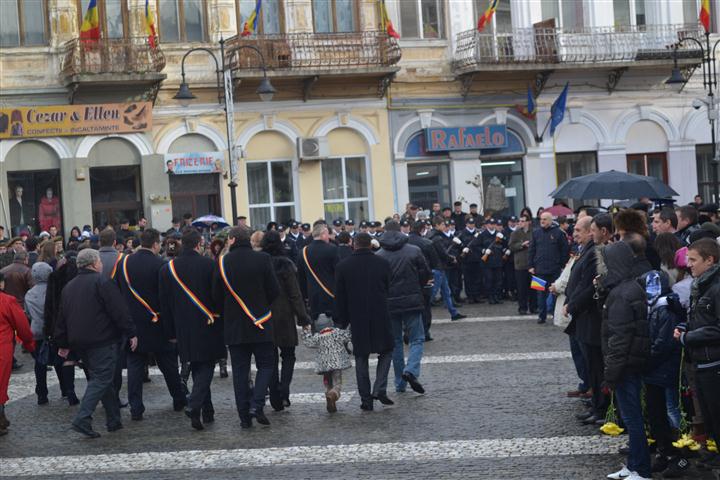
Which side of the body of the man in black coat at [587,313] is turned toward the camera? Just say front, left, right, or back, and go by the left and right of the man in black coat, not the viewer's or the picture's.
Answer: left

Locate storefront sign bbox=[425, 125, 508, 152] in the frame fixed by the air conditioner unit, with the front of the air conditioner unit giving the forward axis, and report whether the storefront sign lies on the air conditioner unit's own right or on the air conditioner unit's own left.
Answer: on the air conditioner unit's own left

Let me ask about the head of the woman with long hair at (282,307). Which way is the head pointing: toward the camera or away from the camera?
away from the camera

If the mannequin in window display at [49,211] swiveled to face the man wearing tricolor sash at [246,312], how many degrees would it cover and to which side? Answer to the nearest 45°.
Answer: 0° — it already faces them

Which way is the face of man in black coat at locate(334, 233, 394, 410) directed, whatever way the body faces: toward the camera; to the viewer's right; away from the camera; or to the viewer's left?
away from the camera

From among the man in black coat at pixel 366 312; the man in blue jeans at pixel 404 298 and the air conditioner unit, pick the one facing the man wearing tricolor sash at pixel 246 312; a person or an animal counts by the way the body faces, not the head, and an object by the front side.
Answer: the air conditioner unit

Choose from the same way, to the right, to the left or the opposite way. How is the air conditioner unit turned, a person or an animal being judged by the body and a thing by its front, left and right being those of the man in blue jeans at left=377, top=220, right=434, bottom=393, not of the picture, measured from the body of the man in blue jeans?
the opposite way

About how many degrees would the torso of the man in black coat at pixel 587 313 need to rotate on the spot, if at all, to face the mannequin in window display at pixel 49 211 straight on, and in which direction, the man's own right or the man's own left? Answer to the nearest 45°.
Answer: approximately 45° to the man's own right

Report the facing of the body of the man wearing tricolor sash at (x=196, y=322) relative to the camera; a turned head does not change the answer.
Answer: away from the camera

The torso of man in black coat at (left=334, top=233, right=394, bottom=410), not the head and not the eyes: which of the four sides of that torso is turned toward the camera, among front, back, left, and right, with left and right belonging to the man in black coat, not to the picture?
back

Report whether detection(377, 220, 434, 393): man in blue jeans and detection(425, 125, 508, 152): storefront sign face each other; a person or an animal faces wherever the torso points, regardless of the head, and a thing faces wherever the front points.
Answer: yes
